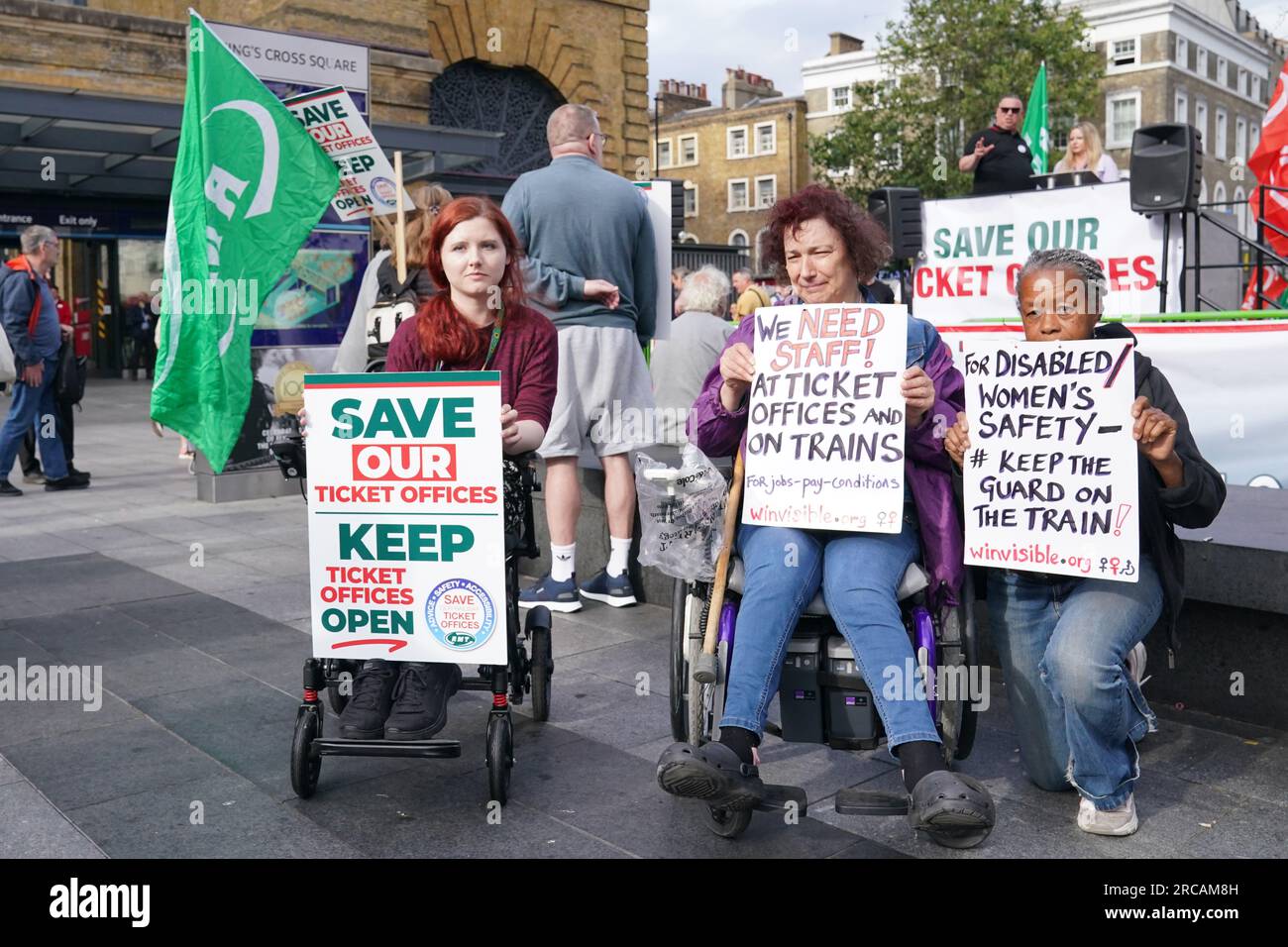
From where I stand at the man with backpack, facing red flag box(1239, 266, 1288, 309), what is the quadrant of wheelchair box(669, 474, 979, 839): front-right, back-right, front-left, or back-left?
front-right

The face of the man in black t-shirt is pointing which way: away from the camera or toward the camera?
toward the camera

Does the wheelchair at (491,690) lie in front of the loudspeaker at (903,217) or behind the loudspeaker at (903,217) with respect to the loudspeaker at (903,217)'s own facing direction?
in front

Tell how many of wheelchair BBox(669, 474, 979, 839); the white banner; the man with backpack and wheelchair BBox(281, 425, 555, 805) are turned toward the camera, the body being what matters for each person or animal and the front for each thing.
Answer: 3

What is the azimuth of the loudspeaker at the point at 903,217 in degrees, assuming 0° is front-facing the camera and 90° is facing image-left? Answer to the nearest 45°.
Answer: approximately 45°

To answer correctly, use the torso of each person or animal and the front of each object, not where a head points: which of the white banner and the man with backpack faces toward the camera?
the white banner

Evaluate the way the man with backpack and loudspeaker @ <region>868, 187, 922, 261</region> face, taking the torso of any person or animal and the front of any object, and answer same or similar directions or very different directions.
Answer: very different directions

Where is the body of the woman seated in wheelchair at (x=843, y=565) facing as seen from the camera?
toward the camera

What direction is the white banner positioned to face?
toward the camera

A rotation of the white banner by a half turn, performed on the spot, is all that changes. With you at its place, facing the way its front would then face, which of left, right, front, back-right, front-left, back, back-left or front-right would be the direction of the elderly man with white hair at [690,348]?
back-left
